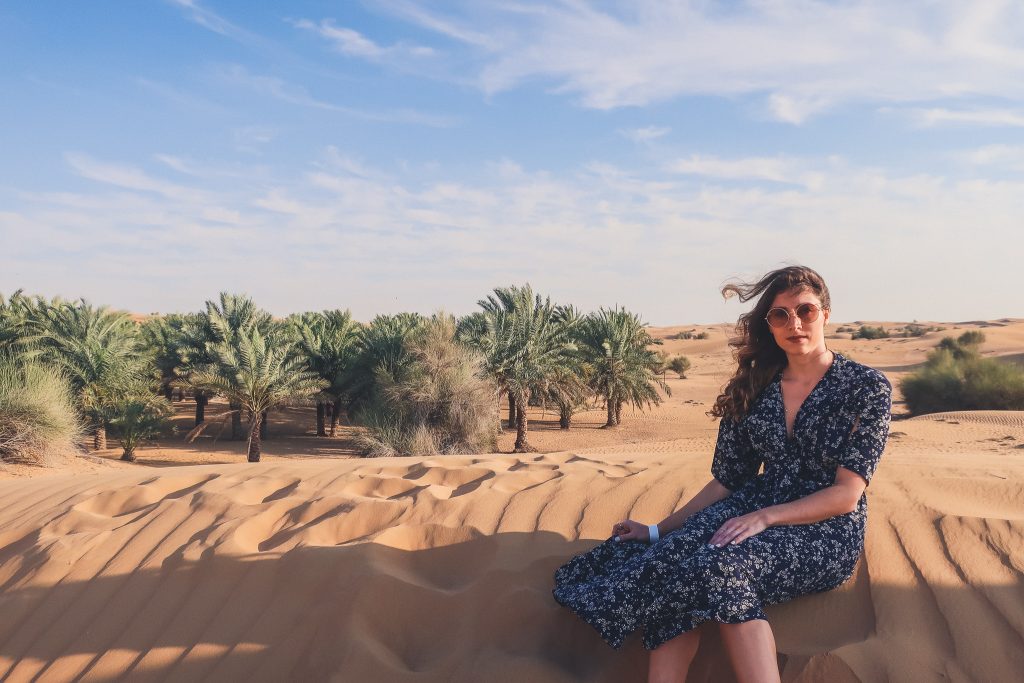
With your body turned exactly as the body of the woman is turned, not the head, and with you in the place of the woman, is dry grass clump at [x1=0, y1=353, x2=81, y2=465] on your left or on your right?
on your right

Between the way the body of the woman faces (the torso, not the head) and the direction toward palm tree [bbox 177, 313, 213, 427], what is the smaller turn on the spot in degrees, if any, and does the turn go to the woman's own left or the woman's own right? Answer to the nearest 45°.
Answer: approximately 90° to the woman's own right

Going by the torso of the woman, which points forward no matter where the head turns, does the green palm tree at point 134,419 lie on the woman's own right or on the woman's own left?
on the woman's own right

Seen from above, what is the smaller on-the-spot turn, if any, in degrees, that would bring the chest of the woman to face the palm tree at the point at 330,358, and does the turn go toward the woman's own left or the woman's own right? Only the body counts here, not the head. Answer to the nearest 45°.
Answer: approximately 90° to the woman's own right

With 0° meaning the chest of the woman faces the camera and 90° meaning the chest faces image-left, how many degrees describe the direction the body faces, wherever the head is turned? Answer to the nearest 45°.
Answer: approximately 45°

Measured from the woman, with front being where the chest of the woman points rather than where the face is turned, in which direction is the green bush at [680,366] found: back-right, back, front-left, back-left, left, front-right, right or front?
back-right

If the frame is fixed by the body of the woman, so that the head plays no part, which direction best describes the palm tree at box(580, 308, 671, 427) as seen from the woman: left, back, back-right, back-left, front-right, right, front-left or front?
back-right

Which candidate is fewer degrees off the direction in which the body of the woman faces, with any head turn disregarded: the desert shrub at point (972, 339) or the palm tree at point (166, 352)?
the palm tree
